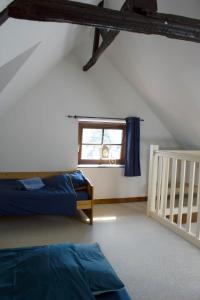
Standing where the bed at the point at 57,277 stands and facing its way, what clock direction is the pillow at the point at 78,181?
The pillow is roughly at 3 o'clock from the bed.

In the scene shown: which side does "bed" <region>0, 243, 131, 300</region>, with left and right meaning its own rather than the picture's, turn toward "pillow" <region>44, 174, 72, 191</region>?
right

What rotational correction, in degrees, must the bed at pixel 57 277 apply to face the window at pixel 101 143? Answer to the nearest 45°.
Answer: approximately 90° to its right

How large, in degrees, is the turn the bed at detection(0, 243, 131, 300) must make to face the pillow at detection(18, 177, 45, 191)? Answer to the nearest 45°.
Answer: approximately 90° to its right

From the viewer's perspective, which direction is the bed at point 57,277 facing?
to the viewer's left

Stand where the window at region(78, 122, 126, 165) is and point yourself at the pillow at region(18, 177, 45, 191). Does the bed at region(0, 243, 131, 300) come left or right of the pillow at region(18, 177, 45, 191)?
left

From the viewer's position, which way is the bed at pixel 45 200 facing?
facing to the left of the viewer

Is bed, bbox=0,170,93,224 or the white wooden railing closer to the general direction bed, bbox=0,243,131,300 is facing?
the bed

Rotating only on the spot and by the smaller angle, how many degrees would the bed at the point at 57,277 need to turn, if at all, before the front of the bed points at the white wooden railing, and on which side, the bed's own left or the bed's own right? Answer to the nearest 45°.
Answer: approximately 135° to the bed's own right

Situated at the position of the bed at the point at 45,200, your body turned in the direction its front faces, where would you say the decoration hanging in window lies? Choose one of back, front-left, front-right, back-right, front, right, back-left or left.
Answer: back-right

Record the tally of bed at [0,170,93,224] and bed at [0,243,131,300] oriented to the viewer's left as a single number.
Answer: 2

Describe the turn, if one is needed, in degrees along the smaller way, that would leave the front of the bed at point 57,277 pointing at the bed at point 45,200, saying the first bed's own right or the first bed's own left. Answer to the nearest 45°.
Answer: approximately 90° to the first bed's own right
